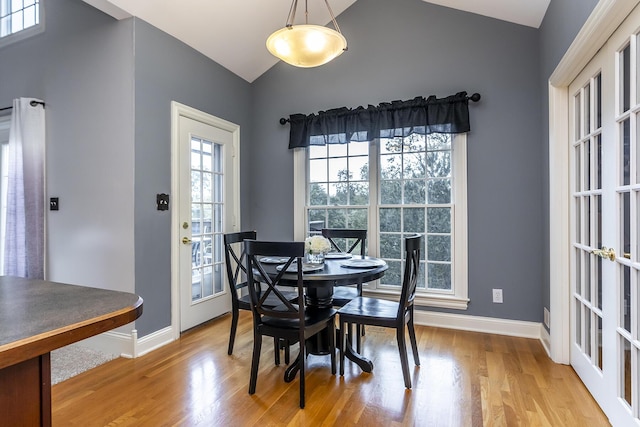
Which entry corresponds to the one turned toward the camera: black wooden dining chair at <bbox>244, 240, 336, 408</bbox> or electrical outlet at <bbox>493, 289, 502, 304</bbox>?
the electrical outlet

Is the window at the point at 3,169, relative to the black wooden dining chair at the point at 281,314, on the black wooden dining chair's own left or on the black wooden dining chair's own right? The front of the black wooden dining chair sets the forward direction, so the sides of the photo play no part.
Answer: on the black wooden dining chair's own left

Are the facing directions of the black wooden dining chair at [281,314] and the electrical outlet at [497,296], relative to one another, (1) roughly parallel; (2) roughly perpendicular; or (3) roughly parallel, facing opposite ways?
roughly parallel, facing opposite ways

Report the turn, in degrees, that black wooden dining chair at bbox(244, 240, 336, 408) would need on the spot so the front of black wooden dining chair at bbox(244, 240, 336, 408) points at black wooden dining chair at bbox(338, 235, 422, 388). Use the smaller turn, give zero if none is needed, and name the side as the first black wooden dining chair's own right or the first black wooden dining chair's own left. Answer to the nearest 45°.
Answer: approximately 45° to the first black wooden dining chair's own right

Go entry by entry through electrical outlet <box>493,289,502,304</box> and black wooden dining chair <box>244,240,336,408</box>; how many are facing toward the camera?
1

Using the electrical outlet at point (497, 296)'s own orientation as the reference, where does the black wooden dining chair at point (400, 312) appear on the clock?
The black wooden dining chair is roughly at 1 o'clock from the electrical outlet.

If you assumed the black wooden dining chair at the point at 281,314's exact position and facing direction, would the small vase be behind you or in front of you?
in front

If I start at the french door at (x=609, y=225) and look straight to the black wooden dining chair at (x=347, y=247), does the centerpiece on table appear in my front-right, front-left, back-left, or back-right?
front-left

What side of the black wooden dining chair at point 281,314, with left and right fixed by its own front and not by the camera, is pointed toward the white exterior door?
left

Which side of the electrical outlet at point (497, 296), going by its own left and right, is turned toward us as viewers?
front

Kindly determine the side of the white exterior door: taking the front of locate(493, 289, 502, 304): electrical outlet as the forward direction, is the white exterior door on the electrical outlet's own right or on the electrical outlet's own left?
on the electrical outlet's own right

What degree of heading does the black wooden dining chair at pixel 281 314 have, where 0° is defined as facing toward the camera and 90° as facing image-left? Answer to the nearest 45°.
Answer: approximately 225°

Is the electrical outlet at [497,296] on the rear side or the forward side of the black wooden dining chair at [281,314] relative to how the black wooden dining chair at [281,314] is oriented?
on the forward side
